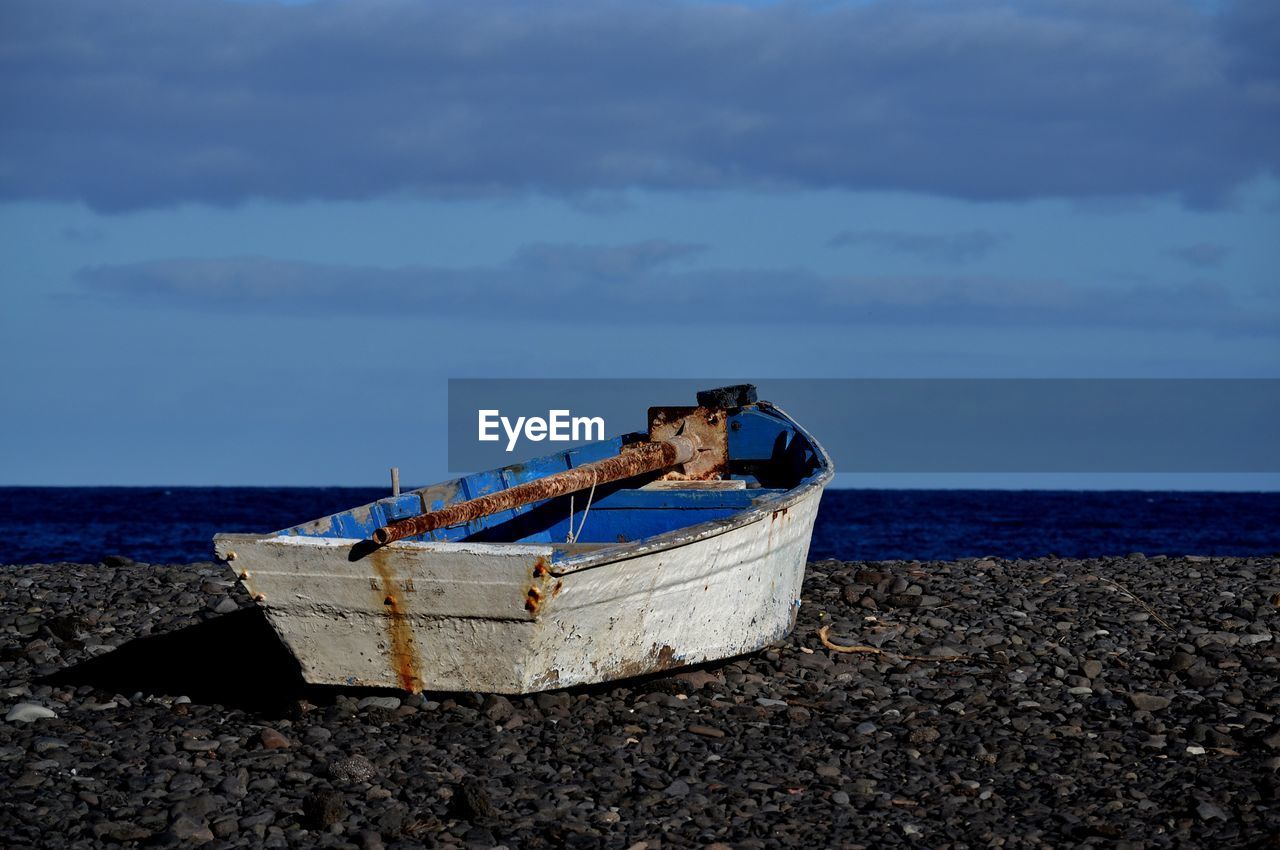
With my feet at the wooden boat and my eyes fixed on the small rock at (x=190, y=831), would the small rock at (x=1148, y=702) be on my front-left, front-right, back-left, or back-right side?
front-left

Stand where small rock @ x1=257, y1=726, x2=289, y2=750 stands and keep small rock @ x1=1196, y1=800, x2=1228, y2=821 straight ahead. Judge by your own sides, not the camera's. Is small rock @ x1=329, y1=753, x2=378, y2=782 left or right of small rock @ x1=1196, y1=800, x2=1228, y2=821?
right

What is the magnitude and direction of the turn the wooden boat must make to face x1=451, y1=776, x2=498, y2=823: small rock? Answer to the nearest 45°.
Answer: approximately 135° to its right

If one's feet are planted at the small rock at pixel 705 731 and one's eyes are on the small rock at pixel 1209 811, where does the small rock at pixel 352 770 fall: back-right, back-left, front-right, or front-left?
back-right

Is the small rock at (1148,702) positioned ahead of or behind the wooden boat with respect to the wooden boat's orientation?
ahead

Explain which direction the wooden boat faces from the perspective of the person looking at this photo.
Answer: facing away from the viewer and to the right of the viewer

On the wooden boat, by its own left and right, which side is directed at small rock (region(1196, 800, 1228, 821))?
right

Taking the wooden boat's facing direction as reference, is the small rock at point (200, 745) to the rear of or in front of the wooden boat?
to the rear

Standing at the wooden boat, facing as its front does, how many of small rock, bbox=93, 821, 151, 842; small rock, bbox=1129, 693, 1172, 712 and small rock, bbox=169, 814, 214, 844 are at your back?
2

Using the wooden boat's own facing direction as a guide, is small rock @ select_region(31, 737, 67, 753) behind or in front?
behind

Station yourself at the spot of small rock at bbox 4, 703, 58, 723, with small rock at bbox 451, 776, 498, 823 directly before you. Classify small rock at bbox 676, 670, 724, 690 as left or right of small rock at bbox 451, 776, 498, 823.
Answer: left

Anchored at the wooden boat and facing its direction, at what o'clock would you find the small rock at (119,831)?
The small rock is roughly at 6 o'clock from the wooden boat.
